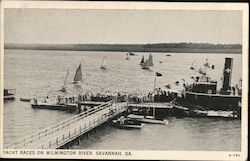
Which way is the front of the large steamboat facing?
to the viewer's left
